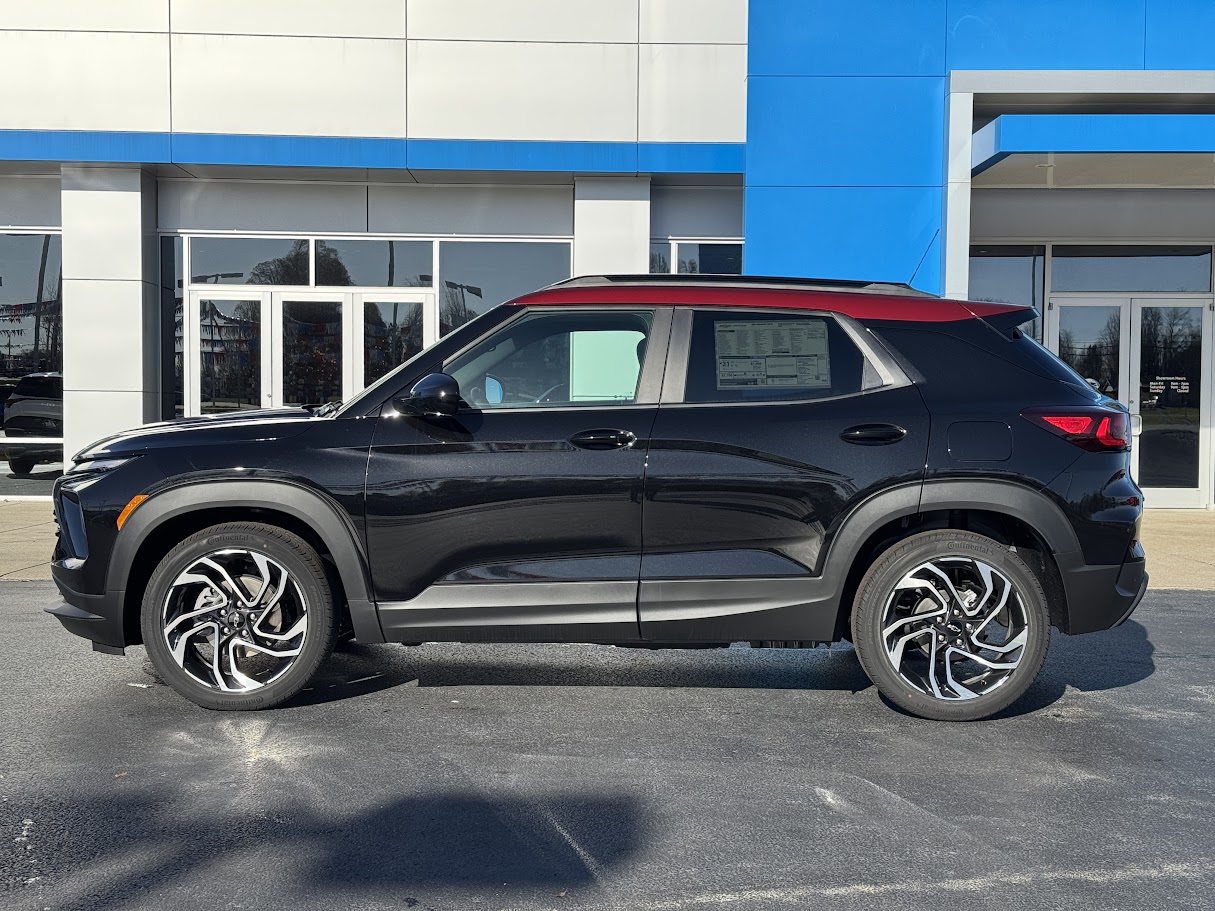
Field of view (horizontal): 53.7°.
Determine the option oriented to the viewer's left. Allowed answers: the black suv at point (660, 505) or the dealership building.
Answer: the black suv

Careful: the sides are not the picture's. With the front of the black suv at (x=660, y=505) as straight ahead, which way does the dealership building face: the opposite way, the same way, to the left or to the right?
to the left

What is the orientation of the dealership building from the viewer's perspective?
toward the camera

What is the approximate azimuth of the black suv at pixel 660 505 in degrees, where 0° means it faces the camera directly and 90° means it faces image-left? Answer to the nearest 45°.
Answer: approximately 90°

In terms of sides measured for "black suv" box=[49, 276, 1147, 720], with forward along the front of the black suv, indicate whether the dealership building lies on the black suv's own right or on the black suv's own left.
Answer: on the black suv's own right

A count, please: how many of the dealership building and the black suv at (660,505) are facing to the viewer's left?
1

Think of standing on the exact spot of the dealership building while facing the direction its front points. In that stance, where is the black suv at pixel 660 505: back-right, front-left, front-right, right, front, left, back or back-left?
front
